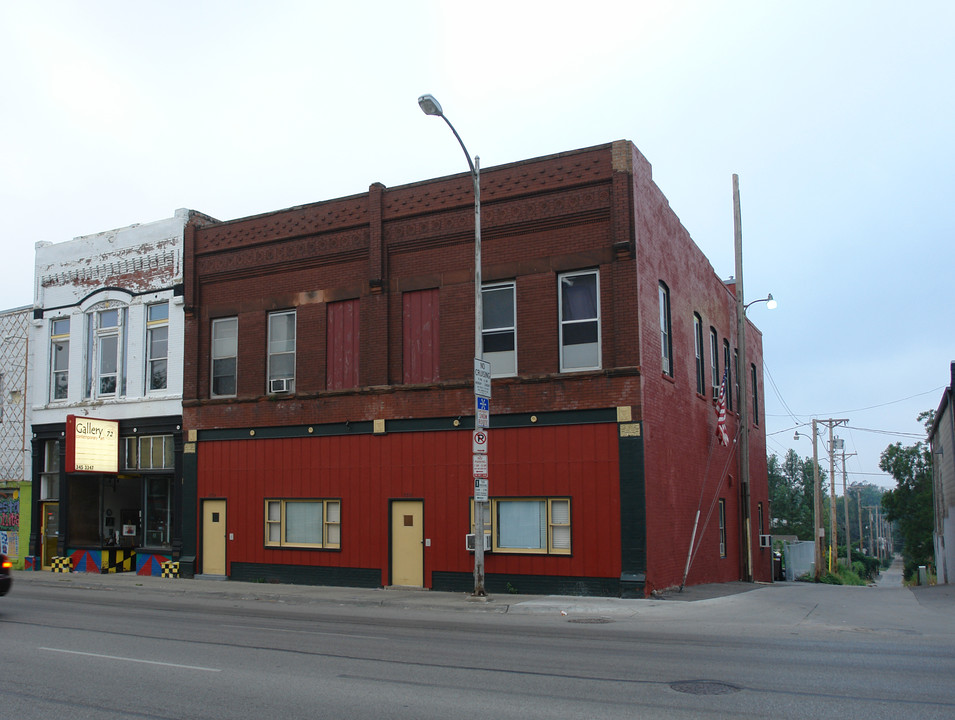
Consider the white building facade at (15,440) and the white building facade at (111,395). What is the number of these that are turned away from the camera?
0

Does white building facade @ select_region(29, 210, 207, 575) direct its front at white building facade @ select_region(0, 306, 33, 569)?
no

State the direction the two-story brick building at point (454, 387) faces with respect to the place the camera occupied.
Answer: facing the viewer and to the left of the viewer

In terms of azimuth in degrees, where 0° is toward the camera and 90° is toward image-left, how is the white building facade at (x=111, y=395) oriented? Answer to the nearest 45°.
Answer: approximately 45°

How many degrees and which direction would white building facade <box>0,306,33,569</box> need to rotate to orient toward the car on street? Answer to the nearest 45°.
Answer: approximately 45° to its left

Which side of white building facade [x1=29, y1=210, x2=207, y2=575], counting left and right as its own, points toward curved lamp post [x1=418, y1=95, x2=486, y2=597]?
left

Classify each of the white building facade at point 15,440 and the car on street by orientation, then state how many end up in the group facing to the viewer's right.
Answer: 0

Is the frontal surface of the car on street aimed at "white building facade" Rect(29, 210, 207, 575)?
no

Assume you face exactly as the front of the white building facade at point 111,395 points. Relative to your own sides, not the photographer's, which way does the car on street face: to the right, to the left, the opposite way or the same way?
to the right

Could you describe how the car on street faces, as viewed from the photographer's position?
facing away from the viewer and to the left of the viewer

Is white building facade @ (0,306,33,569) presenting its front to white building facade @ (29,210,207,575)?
no

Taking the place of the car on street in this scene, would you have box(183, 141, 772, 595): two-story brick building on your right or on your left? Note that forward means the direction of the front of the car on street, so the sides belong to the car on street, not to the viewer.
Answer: on your right

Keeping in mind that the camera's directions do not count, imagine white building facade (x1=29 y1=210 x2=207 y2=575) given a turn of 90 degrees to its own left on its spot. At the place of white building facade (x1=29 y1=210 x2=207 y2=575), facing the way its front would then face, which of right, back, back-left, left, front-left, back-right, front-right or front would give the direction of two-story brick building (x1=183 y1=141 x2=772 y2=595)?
front
